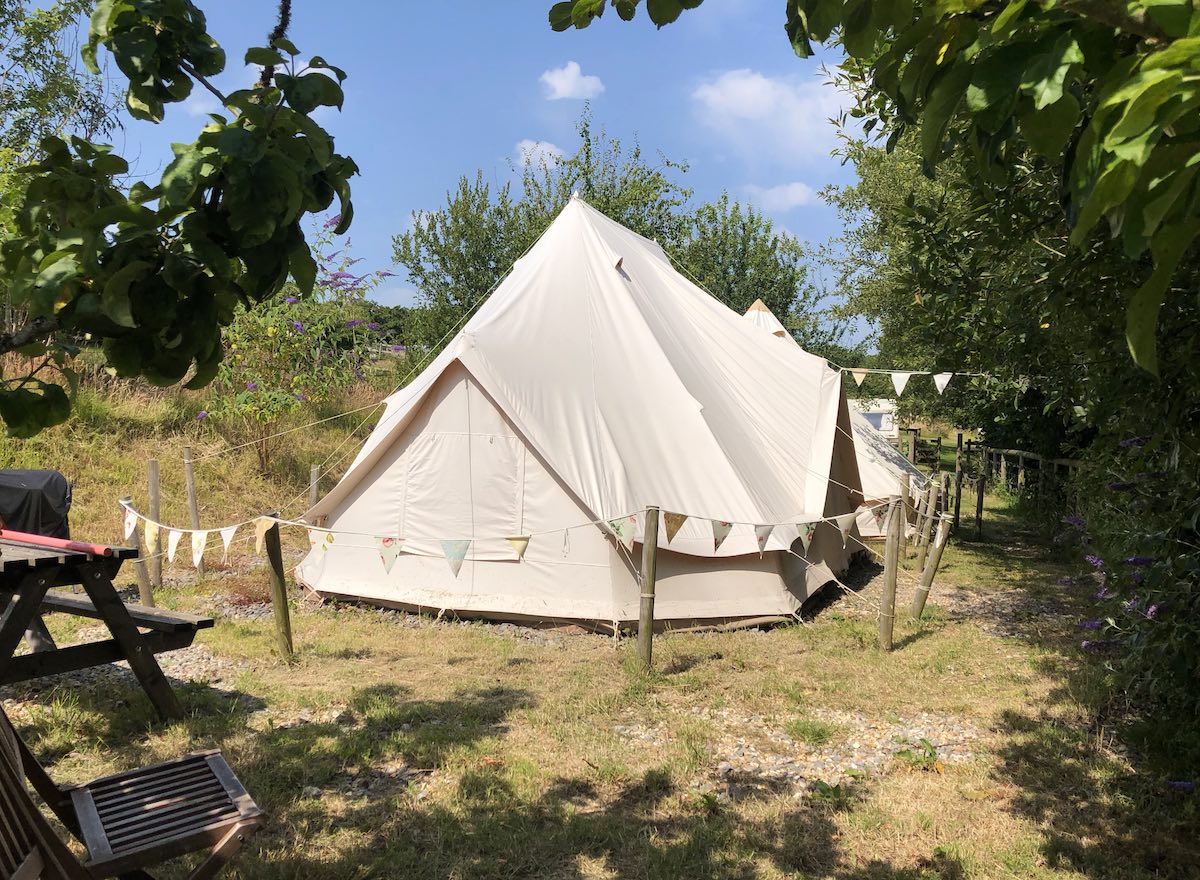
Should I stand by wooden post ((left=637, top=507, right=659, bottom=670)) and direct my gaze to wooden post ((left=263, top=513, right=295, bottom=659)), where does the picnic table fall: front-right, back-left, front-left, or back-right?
front-left

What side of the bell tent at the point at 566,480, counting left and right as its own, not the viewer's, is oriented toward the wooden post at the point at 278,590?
front

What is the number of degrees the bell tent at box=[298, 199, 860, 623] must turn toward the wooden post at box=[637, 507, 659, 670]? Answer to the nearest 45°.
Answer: approximately 45° to its left

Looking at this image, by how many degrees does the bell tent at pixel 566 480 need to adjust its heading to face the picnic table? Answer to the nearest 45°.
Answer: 0° — it already faces it

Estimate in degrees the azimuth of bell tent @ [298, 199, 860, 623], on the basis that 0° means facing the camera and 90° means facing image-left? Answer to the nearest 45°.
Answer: approximately 45°

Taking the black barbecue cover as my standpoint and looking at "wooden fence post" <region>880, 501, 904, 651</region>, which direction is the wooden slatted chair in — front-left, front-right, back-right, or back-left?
front-right

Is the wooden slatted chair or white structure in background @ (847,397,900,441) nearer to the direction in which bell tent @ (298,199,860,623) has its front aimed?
the wooden slatted chair

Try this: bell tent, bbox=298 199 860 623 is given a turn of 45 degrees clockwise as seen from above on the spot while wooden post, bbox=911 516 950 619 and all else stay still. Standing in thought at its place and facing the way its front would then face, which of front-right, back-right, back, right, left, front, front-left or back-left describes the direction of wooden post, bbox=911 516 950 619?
back

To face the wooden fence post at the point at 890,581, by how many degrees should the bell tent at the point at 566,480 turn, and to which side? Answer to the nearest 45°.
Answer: approximately 90° to its left

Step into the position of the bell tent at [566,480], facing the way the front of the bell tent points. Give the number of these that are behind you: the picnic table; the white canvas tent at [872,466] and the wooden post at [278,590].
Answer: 1

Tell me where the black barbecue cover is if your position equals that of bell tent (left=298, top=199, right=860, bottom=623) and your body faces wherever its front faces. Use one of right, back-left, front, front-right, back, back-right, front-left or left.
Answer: front-right

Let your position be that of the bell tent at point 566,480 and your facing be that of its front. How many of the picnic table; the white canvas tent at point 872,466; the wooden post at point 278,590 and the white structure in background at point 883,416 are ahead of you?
2

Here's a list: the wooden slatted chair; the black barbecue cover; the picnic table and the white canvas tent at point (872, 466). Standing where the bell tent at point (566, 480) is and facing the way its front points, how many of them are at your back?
1

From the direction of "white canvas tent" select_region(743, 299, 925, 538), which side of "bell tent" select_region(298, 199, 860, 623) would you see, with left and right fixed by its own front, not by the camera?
back

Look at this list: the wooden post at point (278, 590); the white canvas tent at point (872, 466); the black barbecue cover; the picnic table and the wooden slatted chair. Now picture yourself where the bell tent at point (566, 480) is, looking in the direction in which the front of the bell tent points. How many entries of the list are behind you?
1

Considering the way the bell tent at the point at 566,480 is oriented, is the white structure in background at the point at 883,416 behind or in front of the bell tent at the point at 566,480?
behind
